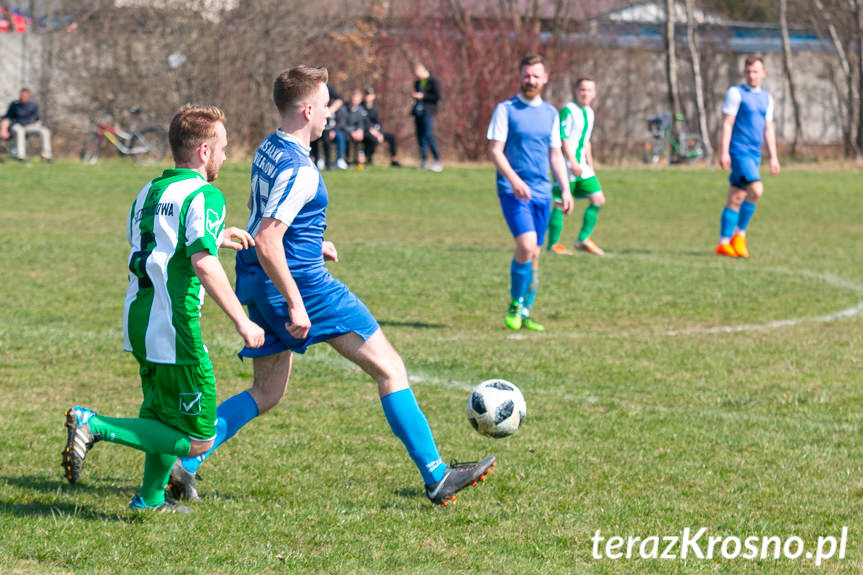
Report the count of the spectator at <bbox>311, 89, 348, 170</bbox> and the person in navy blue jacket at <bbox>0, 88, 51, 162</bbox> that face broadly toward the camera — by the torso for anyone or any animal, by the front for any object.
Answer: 2

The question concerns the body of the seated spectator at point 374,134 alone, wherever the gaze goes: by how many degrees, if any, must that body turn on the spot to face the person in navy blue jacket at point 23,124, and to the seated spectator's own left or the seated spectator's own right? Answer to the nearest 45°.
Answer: approximately 135° to the seated spectator's own right

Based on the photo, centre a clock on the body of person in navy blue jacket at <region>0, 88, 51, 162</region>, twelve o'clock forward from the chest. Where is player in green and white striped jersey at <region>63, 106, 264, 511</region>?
The player in green and white striped jersey is roughly at 12 o'clock from the person in navy blue jacket.

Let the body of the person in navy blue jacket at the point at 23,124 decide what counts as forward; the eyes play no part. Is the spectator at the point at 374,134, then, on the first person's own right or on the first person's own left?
on the first person's own left

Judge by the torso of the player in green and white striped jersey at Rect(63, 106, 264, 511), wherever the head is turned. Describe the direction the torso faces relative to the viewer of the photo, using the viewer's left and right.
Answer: facing away from the viewer and to the right of the viewer

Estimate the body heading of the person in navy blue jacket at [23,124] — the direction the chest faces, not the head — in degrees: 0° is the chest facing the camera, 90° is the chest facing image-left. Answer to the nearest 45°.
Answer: approximately 0°

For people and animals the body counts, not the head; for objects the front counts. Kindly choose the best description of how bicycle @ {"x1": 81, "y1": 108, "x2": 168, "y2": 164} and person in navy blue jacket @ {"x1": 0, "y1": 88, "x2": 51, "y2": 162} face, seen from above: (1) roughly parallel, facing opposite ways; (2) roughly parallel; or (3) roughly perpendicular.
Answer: roughly perpendicular

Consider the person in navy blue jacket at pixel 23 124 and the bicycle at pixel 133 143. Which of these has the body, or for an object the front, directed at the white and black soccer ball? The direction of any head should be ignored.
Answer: the person in navy blue jacket

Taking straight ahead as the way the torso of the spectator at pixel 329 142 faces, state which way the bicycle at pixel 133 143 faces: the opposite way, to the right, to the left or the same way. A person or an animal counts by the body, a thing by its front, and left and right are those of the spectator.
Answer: to the right

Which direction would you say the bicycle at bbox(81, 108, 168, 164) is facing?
to the viewer's left

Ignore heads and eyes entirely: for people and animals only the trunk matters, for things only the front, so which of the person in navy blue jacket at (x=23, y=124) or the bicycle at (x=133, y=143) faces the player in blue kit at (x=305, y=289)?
the person in navy blue jacket
